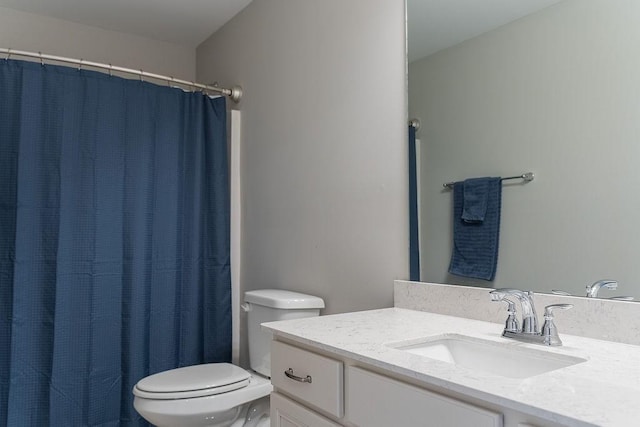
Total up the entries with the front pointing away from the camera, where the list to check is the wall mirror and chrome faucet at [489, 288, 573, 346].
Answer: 0

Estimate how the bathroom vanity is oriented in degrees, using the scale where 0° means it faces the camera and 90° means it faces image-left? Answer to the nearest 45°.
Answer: approximately 45°

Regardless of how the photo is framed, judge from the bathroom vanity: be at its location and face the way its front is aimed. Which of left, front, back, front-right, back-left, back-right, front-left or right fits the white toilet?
right

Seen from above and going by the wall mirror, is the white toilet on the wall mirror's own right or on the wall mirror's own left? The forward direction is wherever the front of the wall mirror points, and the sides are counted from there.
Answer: on the wall mirror's own right

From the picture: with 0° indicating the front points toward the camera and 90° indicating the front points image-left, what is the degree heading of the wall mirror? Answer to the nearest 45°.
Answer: approximately 45°

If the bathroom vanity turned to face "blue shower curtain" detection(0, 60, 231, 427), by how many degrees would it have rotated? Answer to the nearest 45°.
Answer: approximately 90° to its right

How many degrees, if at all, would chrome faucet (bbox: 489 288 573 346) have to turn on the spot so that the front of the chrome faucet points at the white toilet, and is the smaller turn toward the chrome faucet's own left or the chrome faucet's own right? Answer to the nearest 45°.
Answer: approximately 45° to the chrome faucet's own right

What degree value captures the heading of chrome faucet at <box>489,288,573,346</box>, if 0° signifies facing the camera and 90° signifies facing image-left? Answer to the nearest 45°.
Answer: approximately 45°

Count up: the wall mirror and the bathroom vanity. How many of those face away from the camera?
0
